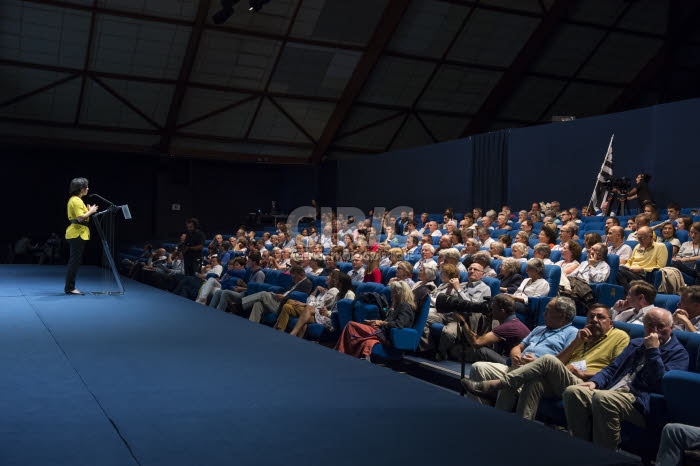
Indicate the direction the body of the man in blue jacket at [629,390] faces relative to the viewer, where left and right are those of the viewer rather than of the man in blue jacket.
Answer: facing the viewer and to the left of the viewer

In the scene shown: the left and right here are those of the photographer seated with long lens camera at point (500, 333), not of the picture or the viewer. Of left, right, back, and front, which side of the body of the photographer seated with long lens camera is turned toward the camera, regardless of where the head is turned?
left

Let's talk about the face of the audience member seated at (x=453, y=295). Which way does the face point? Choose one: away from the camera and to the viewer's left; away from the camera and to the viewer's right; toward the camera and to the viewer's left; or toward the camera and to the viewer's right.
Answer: toward the camera and to the viewer's left

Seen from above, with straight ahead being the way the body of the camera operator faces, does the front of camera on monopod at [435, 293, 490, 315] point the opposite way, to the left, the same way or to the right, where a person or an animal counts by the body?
the same way

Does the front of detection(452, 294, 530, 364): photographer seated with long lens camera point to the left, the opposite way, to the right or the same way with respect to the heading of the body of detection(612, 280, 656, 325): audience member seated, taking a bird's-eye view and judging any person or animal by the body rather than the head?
the same way

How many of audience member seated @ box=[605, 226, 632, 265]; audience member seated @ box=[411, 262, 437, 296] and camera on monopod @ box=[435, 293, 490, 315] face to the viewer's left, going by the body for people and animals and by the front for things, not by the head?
3

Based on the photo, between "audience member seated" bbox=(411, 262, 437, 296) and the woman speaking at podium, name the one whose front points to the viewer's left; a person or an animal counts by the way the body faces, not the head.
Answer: the audience member seated

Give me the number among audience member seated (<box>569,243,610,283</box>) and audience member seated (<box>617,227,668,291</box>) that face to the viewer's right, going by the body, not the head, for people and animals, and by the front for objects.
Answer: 0

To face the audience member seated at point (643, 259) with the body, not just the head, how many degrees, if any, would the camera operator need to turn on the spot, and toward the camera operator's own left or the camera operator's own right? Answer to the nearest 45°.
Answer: approximately 90° to the camera operator's own left

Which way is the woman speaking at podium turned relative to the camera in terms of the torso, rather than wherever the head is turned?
to the viewer's right

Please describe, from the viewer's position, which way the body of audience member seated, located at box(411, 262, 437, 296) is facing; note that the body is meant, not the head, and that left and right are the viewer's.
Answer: facing to the left of the viewer

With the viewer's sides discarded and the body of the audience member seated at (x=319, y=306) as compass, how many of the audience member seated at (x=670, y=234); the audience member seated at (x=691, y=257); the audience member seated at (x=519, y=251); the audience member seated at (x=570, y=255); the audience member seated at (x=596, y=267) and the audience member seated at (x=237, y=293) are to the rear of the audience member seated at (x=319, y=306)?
5

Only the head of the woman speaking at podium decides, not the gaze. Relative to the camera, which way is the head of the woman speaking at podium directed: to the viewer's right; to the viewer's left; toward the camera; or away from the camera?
to the viewer's right

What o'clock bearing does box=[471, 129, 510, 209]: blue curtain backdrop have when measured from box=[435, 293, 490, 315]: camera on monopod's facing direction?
The blue curtain backdrop is roughly at 3 o'clock from the camera on monopod.
